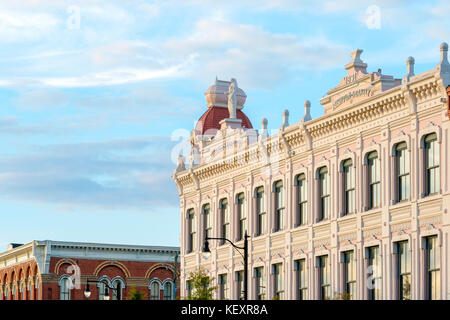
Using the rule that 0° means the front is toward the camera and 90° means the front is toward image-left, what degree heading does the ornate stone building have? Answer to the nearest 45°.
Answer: approximately 45°
